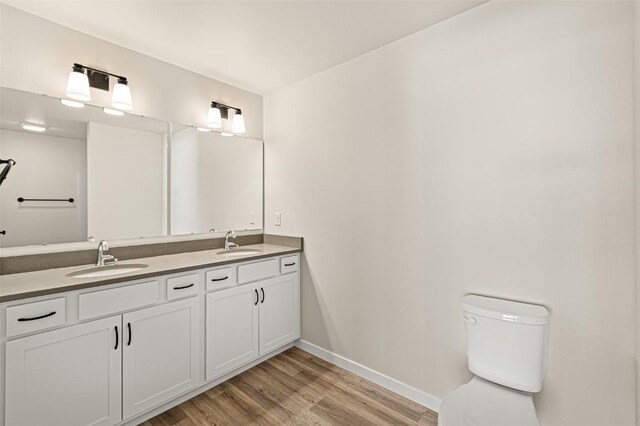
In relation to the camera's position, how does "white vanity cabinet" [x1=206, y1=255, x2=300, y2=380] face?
facing the viewer and to the right of the viewer

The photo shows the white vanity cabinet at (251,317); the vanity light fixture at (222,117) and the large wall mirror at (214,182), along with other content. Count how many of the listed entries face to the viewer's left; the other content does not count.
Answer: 0

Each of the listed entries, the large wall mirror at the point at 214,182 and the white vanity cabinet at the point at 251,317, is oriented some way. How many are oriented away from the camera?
0
